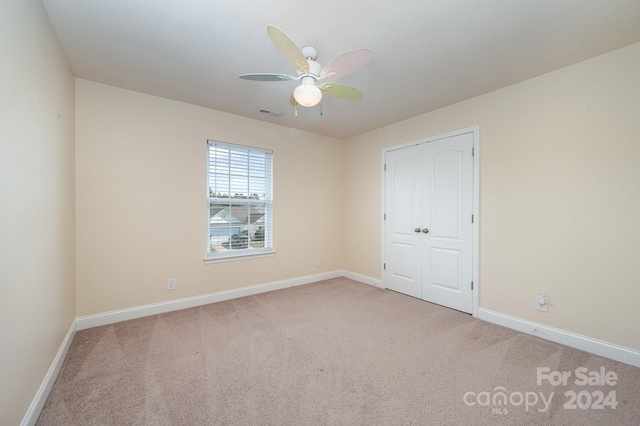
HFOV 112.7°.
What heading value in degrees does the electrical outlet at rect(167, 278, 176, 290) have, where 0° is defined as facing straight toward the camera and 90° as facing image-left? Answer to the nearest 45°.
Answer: approximately 0°

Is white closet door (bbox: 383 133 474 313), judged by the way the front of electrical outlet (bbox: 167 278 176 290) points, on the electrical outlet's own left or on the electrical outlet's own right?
on the electrical outlet's own left

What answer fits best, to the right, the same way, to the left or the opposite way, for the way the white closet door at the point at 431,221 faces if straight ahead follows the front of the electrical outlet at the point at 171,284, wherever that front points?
to the right

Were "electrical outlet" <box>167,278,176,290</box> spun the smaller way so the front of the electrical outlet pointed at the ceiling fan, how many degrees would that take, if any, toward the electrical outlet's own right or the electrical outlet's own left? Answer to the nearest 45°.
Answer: approximately 45° to the electrical outlet's own left

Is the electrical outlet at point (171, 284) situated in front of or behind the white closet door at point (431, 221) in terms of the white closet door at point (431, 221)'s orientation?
in front

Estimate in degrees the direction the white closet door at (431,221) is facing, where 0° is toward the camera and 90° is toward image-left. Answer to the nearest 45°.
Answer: approximately 45°
